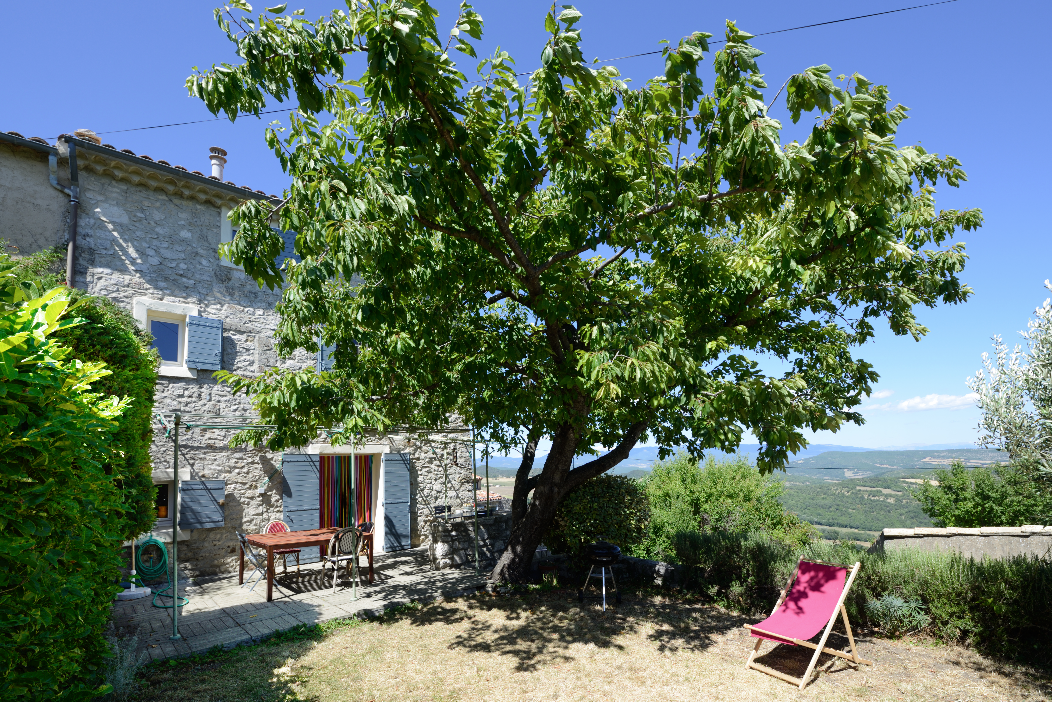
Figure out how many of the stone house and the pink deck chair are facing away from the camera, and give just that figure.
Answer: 0

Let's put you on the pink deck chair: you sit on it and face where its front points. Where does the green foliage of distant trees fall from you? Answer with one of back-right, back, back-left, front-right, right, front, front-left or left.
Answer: back-right

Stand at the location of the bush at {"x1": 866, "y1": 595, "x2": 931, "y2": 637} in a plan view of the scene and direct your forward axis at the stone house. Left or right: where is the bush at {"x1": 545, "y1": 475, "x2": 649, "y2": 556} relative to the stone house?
right

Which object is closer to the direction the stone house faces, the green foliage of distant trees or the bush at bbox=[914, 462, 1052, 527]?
the bush

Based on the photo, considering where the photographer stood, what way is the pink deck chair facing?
facing the viewer and to the left of the viewer

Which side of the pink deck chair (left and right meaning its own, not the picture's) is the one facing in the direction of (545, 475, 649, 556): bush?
right

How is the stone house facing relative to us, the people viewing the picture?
facing the viewer and to the right of the viewer

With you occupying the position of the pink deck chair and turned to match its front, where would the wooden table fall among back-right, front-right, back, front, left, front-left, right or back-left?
front-right

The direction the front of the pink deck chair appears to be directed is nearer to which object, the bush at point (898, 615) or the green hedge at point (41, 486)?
the green hedge
